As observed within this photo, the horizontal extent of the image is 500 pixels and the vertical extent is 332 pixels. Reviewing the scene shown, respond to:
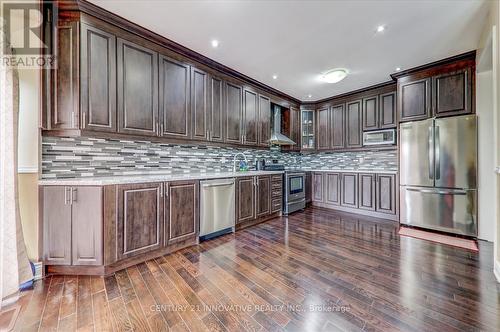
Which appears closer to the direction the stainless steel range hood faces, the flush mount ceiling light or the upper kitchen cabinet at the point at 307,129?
the flush mount ceiling light

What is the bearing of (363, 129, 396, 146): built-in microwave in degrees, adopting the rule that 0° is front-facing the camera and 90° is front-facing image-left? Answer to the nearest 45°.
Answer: approximately 0°

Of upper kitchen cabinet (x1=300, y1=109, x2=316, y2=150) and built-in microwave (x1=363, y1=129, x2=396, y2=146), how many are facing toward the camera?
2

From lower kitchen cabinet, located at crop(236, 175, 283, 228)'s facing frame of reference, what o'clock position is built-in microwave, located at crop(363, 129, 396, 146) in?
The built-in microwave is roughly at 10 o'clock from the lower kitchen cabinet.

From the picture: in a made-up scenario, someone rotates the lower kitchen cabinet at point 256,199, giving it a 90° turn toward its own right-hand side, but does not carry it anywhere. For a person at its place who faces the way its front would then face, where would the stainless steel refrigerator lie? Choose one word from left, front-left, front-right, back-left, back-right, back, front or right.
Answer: back-left

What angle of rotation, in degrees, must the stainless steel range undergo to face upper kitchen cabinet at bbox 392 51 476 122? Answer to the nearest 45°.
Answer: approximately 45° to its left

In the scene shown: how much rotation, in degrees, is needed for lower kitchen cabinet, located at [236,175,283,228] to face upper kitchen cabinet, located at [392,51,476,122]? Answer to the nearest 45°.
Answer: approximately 45° to its left

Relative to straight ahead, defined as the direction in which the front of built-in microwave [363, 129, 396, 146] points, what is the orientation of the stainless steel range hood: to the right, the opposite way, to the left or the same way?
to the left

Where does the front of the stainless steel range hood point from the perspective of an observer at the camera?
facing the viewer and to the right of the viewer

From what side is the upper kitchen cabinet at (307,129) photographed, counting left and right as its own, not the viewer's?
front
